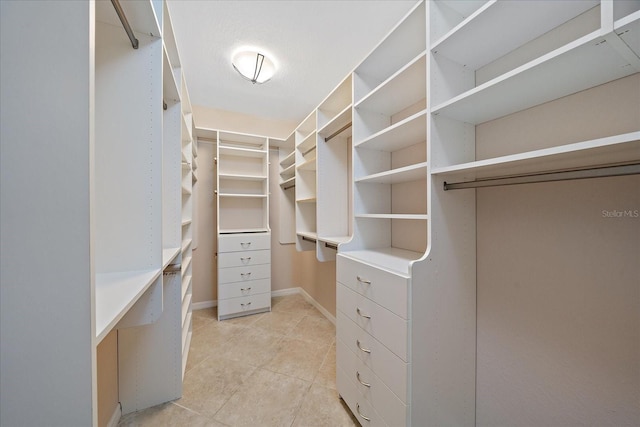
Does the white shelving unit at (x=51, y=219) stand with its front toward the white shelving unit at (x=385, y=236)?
yes

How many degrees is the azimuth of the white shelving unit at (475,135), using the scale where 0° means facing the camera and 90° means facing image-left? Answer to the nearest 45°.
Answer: approximately 45°

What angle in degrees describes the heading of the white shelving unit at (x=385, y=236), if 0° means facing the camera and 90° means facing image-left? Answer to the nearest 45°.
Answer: approximately 45°

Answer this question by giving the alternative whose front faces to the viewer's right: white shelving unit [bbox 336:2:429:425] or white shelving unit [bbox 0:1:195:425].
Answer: white shelving unit [bbox 0:1:195:425]

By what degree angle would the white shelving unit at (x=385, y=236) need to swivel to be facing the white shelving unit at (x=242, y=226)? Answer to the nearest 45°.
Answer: approximately 90° to its right

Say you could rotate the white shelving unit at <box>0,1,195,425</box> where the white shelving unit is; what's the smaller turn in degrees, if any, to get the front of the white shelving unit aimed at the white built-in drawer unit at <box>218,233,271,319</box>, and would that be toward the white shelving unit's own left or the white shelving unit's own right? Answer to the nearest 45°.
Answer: approximately 45° to the white shelving unit's own left

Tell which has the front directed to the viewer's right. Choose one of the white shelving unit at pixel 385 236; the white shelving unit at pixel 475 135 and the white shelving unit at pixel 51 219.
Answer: the white shelving unit at pixel 51 219

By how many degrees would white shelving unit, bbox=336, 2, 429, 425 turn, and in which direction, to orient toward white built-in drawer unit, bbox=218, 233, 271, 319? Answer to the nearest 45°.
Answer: approximately 90° to its right

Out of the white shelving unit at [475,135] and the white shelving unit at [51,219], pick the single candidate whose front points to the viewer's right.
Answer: the white shelving unit at [51,219]

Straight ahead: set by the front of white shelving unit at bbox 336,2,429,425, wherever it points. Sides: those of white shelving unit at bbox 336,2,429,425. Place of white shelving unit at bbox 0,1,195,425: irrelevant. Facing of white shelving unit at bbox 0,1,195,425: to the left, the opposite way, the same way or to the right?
the opposite way

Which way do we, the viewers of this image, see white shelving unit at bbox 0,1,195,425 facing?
facing to the right of the viewer

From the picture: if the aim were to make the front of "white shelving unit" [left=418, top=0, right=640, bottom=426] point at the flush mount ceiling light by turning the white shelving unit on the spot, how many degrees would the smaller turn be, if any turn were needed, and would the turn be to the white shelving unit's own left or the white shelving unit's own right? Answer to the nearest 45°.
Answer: approximately 45° to the white shelving unit's own right
